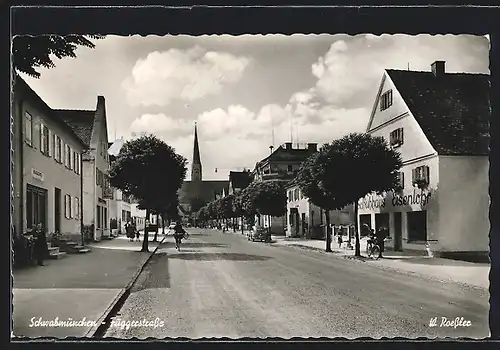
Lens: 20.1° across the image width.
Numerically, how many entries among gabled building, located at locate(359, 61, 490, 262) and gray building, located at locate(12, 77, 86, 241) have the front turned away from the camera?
0

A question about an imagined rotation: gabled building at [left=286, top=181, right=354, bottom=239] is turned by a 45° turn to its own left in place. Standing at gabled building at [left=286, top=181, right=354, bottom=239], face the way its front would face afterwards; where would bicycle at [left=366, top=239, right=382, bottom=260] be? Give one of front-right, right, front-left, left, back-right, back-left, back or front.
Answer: front

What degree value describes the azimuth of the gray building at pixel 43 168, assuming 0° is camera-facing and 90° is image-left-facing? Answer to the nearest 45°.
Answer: approximately 315°

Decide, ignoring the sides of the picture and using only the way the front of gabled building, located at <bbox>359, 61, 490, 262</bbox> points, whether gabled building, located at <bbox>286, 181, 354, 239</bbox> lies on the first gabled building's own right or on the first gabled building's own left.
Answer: on the first gabled building's own right

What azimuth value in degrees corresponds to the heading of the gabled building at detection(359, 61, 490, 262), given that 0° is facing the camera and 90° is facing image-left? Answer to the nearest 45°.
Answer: approximately 45°

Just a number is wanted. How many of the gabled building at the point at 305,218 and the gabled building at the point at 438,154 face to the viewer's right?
0

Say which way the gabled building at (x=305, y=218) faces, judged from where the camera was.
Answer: facing the viewer and to the left of the viewer

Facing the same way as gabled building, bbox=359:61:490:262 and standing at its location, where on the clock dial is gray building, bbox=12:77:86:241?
The gray building is roughly at 1 o'clock from the gabled building.

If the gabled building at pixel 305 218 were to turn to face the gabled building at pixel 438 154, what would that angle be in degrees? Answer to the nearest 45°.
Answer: approximately 45° to its left
